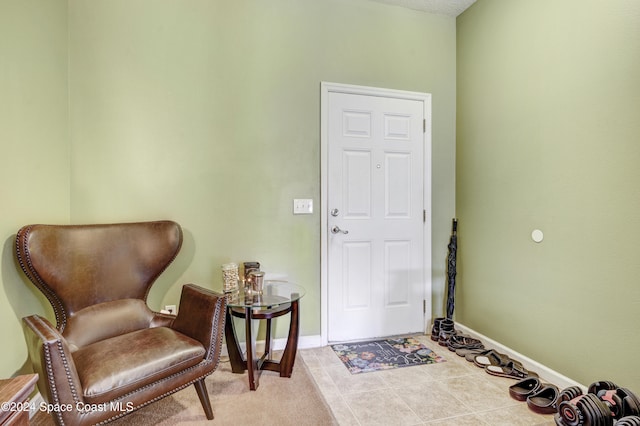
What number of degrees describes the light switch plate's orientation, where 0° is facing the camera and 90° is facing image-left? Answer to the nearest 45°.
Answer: approximately 0°
